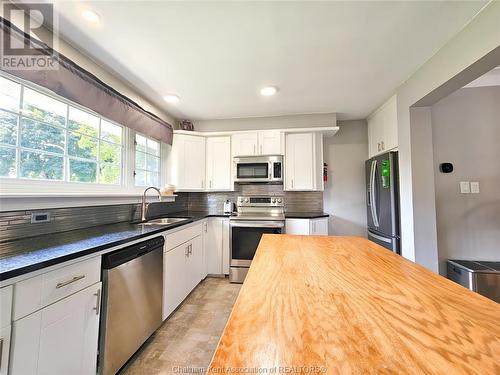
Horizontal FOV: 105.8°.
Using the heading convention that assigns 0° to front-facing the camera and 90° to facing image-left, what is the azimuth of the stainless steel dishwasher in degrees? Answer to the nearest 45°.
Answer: approximately 315°

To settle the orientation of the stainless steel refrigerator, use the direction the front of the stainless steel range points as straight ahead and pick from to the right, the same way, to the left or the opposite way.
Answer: to the right

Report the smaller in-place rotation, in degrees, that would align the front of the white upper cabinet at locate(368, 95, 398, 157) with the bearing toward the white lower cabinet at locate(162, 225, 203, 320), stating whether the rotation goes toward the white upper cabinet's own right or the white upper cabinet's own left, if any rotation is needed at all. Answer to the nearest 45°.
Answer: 0° — it already faces it

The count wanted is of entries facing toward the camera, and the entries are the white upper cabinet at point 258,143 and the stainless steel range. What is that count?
2

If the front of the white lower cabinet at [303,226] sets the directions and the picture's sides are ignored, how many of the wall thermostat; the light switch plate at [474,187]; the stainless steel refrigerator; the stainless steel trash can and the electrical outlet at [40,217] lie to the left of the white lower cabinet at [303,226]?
4

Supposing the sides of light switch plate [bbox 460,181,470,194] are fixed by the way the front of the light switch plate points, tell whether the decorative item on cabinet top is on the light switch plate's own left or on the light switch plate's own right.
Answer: on the light switch plate's own right

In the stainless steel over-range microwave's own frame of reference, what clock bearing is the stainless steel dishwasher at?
The stainless steel dishwasher is roughly at 1 o'clock from the stainless steel over-range microwave.
